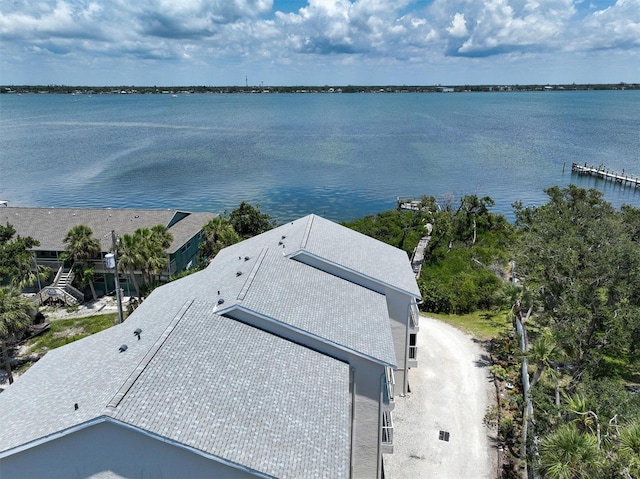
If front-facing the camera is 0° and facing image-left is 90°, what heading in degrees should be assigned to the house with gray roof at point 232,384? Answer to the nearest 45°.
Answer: approximately 270°

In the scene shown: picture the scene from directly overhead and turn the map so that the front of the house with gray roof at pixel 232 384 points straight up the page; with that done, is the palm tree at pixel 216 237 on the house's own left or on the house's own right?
on the house's own left

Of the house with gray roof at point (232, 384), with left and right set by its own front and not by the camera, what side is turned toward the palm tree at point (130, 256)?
left

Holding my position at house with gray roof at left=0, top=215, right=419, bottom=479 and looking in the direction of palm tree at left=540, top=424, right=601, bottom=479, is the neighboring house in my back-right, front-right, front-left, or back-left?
back-left

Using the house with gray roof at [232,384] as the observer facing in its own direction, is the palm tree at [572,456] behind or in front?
in front

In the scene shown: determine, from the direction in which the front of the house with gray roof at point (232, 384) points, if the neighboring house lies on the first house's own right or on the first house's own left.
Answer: on the first house's own left

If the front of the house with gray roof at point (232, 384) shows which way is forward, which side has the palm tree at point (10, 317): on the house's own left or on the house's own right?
on the house's own left

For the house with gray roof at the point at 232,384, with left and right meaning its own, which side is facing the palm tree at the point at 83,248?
left

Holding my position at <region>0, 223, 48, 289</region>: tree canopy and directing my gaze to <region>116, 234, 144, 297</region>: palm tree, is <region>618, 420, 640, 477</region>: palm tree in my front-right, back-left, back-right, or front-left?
front-right

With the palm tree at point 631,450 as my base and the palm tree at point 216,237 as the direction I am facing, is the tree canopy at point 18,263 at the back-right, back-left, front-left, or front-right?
front-left
